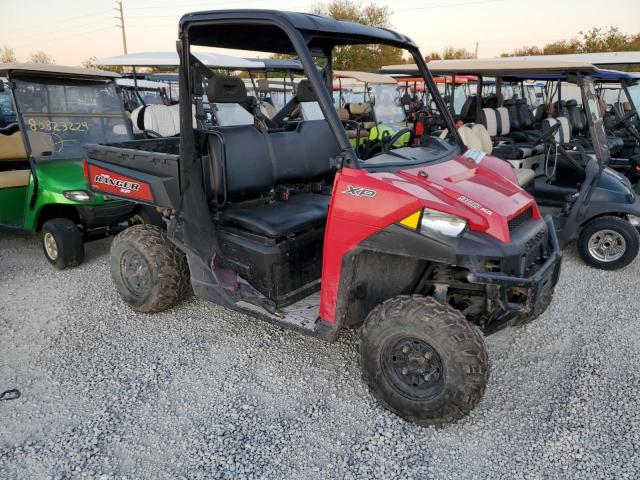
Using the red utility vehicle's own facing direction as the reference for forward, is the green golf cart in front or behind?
behind

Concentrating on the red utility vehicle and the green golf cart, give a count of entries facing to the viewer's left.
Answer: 0

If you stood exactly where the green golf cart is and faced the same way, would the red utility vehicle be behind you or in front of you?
in front

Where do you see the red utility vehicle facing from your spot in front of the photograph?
facing the viewer and to the right of the viewer

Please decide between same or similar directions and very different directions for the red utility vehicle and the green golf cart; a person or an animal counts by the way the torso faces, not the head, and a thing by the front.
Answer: same or similar directions

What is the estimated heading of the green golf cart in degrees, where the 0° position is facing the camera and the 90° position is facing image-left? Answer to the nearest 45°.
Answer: approximately 315°
